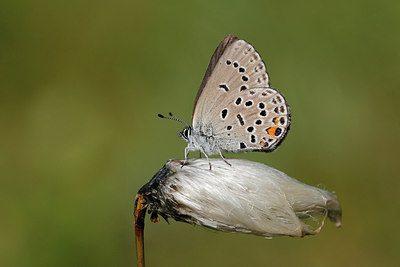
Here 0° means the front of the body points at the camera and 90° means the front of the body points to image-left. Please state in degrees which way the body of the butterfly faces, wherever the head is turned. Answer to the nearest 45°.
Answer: approximately 90°
